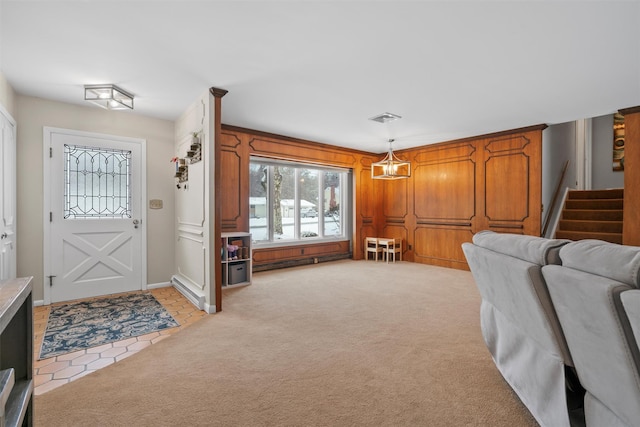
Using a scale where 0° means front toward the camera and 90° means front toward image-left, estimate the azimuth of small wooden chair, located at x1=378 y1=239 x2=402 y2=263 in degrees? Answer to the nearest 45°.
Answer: approximately 45°

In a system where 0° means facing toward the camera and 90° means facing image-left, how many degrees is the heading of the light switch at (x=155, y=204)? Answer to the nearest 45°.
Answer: approximately 0°

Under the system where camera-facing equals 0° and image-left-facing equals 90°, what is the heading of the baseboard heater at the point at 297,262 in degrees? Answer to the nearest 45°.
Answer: approximately 315°
